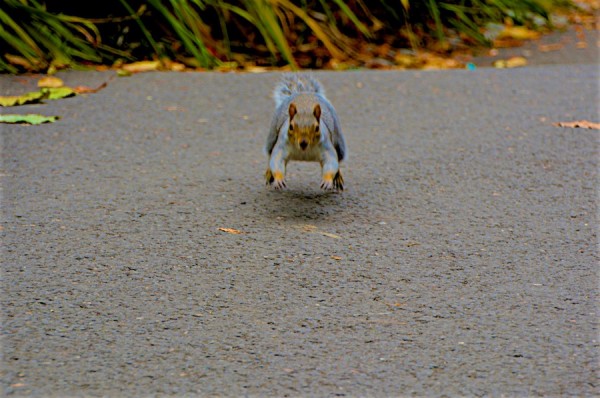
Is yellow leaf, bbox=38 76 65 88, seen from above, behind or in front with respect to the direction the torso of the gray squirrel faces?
behind

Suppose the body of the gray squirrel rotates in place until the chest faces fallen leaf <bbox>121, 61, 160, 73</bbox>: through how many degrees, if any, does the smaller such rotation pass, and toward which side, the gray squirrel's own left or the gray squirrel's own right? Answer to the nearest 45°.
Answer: approximately 135° to the gray squirrel's own right

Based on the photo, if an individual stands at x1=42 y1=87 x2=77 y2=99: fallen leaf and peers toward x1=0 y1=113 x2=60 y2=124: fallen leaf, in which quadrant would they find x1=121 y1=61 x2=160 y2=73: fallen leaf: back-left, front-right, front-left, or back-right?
back-left

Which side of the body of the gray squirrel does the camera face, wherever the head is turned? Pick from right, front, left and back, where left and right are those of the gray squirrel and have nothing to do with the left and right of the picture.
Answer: front

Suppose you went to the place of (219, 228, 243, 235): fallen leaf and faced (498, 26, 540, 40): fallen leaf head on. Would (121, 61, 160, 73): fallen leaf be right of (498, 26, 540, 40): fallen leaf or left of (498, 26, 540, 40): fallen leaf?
left

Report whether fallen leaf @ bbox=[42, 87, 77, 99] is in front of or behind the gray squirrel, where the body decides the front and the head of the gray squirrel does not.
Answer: behind

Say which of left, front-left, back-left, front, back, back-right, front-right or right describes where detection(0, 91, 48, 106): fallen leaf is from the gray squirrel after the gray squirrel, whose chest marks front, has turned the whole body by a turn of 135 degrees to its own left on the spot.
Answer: left

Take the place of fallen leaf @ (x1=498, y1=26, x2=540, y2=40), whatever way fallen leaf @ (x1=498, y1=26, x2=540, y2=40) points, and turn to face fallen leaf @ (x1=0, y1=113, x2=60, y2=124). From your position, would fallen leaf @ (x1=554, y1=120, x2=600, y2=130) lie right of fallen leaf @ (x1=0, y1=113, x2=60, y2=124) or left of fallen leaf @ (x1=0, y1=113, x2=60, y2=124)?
left

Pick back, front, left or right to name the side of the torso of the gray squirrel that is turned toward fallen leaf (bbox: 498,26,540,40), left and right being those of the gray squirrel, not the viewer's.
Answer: back

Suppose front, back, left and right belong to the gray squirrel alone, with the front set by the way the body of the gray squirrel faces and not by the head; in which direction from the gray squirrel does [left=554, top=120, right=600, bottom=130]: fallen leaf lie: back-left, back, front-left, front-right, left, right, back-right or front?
back-left
